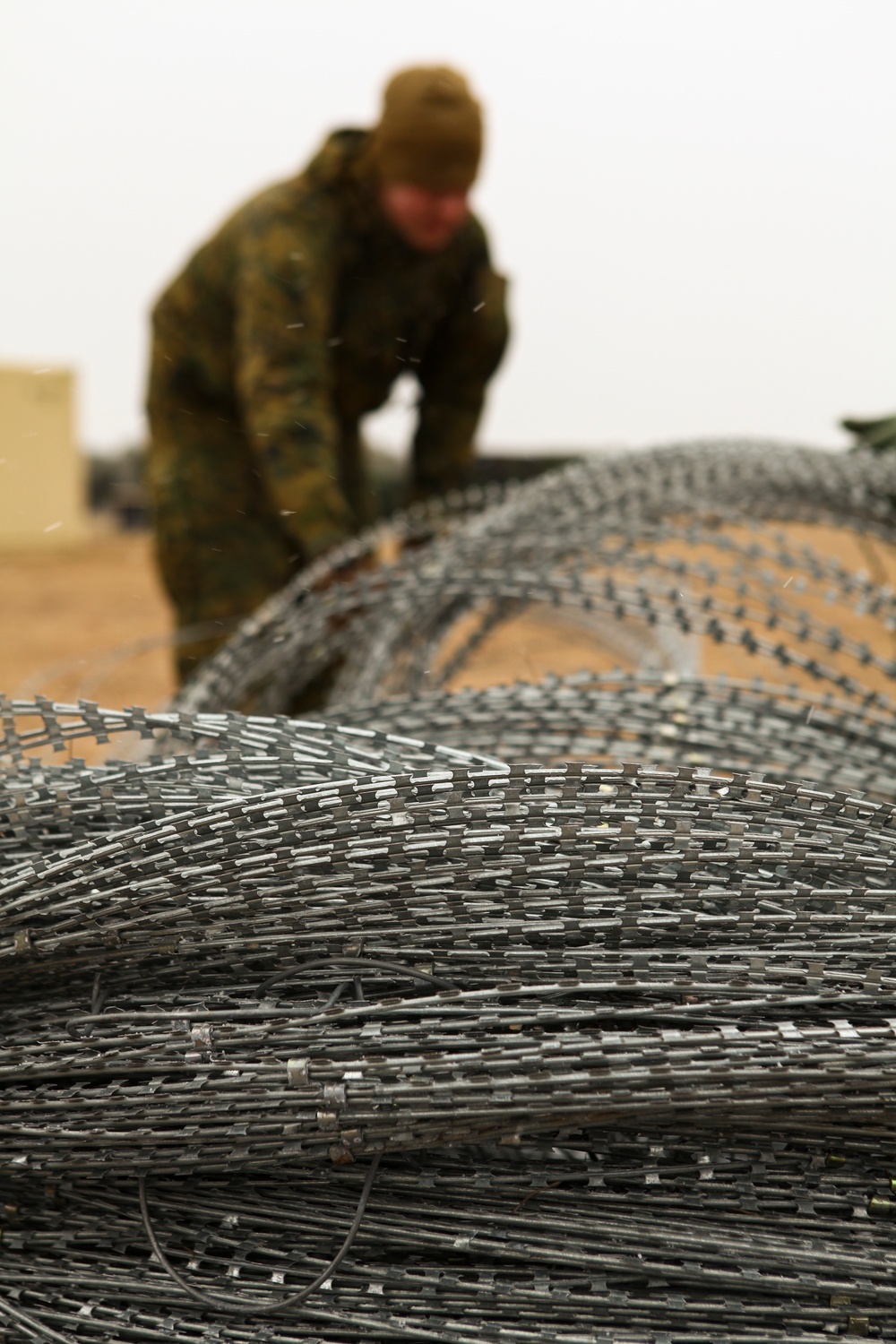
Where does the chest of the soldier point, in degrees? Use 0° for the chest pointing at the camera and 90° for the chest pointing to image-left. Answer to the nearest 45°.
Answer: approximately 315°

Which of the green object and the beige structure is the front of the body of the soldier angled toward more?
the green object

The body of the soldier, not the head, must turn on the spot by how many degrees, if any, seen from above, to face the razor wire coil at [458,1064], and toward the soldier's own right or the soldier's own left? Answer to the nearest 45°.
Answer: approximately 45° to the soldier's own right

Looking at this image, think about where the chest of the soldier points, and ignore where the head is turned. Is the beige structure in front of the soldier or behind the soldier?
behind
